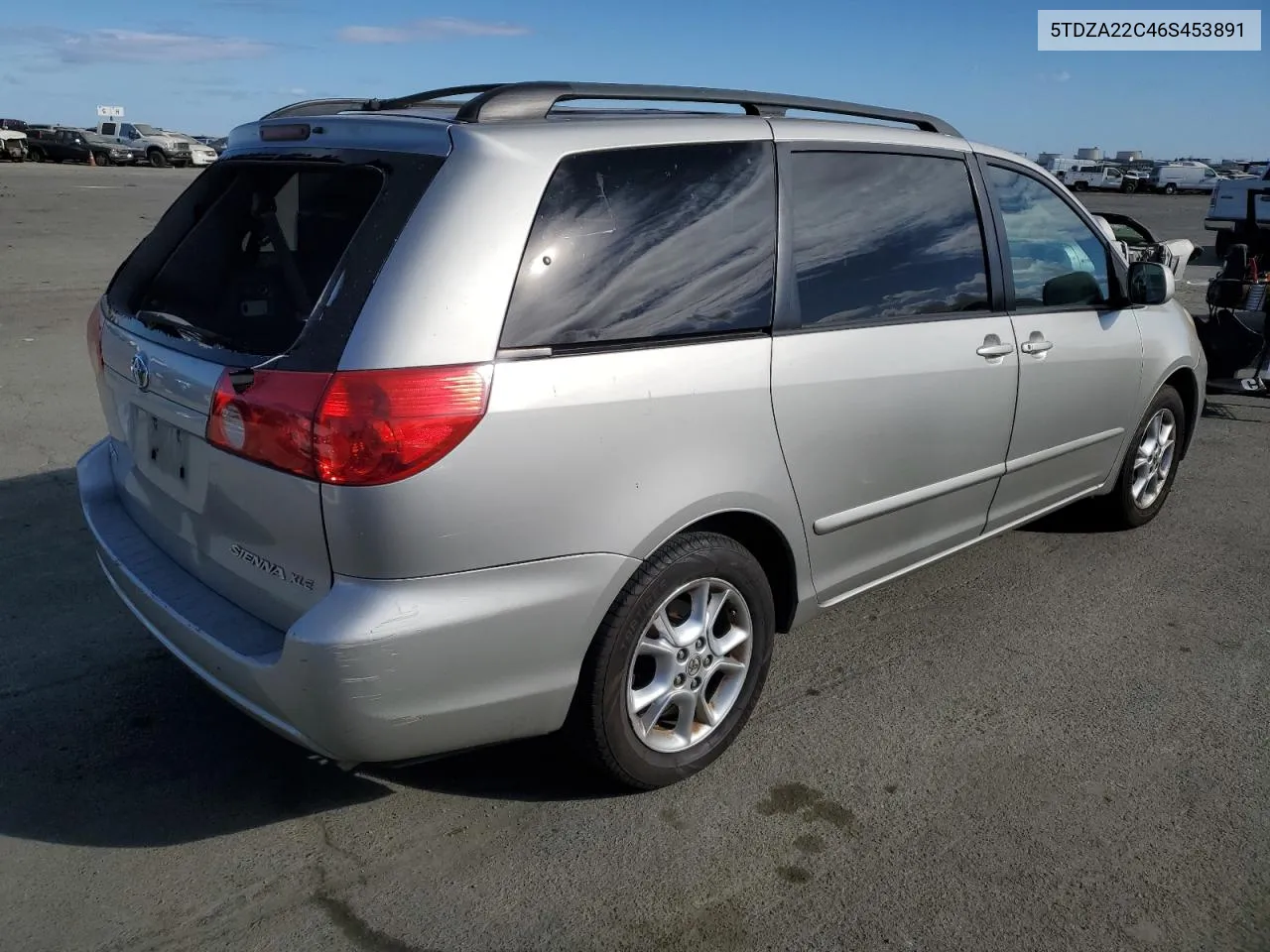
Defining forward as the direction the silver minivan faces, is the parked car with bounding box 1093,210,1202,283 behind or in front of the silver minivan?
in front

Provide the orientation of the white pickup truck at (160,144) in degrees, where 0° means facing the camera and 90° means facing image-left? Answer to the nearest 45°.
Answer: approximately 315°

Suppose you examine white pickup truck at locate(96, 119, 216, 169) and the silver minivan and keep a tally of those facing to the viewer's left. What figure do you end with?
0

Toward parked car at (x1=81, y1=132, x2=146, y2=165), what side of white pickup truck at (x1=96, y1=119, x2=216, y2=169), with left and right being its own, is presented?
right

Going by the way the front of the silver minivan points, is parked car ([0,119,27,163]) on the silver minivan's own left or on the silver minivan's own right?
on the silver minivan's own left

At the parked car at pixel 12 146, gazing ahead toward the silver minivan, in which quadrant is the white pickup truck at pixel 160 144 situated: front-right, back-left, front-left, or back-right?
front-left

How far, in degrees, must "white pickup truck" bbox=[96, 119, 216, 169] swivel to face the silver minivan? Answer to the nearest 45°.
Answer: approximately 45° to its right

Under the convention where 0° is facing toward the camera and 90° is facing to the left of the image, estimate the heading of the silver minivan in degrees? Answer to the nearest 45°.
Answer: approximately 225°

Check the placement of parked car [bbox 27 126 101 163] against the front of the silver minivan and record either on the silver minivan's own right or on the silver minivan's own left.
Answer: on the silver minivan's own left

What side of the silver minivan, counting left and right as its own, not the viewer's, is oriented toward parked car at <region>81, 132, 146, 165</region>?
left
